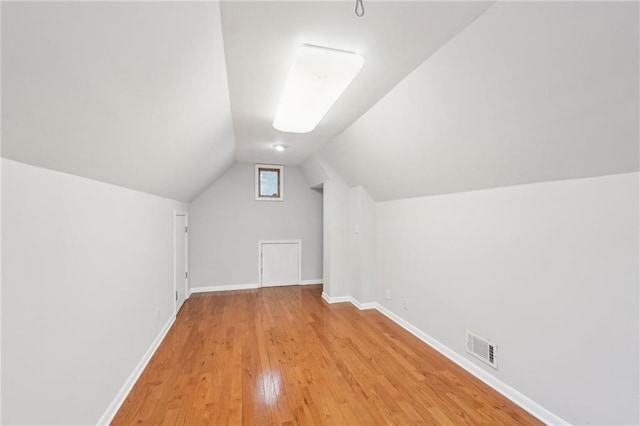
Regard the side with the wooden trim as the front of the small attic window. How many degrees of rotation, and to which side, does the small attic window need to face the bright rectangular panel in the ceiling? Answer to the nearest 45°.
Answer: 0° — it already faces it

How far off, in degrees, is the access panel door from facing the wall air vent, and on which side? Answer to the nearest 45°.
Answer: approximately 45° to its left

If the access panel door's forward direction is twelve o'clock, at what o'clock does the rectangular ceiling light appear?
The rectangular ceiling light is roughly at 12 o'clock from the access panel door.

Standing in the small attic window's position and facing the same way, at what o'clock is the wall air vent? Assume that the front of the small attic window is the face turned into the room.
The wall air vent is roughly at 11 o'clock from the small attic window.

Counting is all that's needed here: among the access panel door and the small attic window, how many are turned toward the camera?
2
